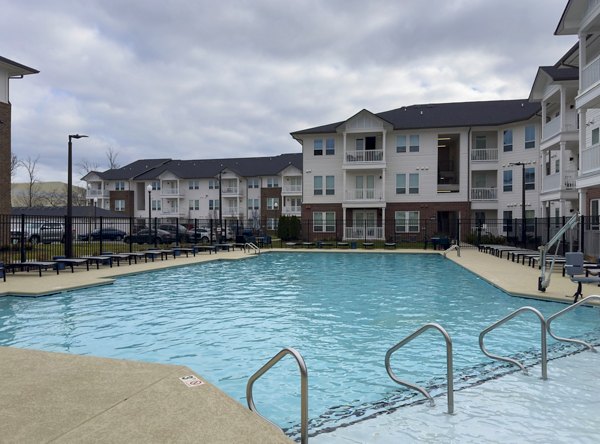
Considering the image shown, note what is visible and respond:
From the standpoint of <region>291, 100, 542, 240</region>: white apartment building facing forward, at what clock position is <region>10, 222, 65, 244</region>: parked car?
The parked car is roughly at 2 o'clock from the white apartment building.

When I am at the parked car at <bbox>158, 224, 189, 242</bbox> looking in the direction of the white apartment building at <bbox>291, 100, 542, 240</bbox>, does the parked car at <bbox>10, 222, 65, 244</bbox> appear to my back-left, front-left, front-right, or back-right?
back-right

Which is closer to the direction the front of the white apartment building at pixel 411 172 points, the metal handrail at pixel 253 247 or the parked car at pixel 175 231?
the metal handrail

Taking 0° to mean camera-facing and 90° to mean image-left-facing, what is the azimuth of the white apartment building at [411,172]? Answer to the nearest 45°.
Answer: approximately 0°

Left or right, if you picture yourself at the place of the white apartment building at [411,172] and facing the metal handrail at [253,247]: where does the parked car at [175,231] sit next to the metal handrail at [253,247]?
right

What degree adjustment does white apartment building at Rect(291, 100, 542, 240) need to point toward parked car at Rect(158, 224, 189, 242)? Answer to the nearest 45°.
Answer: approximately 90° to its right

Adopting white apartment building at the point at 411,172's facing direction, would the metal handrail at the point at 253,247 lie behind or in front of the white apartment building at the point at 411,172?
in front
